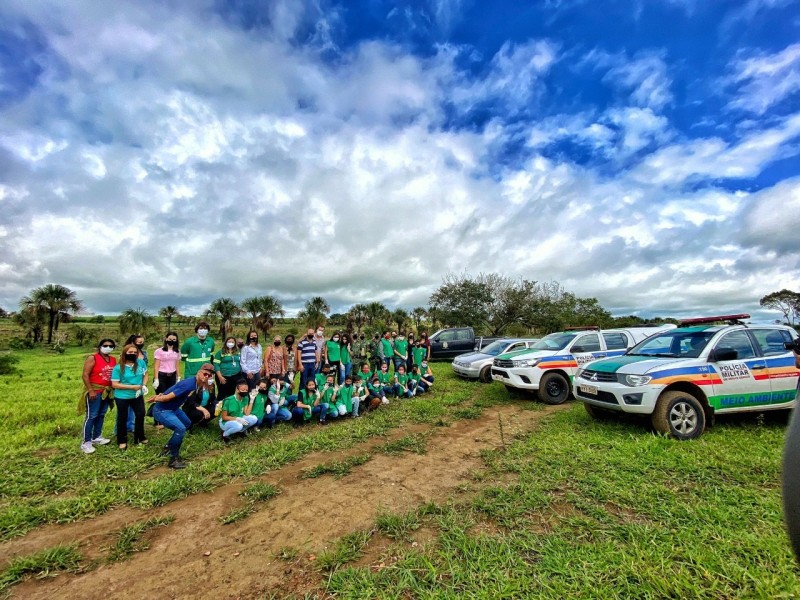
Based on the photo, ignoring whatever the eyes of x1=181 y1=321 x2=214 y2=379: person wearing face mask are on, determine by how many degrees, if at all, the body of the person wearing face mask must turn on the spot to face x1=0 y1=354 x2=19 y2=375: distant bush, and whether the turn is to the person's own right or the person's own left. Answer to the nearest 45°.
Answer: approximately 135° to the person's own right

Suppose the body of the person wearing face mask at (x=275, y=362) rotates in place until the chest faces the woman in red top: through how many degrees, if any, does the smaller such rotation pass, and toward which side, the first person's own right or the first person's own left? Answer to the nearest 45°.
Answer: approximately 45° to the first person's own right

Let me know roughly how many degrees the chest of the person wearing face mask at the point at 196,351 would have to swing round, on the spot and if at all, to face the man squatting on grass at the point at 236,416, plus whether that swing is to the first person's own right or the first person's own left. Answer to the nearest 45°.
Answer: approximately 45° to the first person's own left

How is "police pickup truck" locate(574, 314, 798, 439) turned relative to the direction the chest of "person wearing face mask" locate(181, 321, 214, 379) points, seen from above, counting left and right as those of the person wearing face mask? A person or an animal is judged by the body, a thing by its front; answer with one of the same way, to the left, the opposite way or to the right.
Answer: to the right

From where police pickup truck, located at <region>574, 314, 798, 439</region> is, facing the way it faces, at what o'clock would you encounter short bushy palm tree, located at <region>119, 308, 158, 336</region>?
The short bushy palm tree is roughly at 2 o'clock from the police pickup truck.

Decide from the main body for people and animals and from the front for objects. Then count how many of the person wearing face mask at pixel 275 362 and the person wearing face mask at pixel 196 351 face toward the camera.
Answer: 2

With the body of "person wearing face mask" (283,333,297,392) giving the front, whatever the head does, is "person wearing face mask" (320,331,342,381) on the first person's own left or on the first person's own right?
on the first person's own left

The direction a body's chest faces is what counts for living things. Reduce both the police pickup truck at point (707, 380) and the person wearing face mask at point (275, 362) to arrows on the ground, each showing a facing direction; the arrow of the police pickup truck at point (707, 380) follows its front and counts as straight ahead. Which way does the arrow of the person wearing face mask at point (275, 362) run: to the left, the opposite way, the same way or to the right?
to the left

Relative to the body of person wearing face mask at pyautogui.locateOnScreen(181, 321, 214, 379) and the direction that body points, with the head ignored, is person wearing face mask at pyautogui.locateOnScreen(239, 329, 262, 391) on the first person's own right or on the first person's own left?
on the first person's own left

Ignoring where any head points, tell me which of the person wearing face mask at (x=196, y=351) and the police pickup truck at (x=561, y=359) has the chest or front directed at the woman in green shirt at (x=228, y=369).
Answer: the police pickup truck

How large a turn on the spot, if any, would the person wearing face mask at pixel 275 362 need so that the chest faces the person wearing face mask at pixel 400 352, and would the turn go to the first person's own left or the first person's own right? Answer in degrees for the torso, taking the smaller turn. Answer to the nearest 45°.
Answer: approximately 135° to the first person's own left

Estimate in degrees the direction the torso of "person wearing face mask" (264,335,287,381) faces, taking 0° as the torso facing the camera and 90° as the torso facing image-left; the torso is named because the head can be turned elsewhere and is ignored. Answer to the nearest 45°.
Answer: approximately 0°

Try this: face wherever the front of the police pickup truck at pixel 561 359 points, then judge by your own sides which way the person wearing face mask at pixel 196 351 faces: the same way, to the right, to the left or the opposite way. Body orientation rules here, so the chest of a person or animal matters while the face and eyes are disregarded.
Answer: to the left

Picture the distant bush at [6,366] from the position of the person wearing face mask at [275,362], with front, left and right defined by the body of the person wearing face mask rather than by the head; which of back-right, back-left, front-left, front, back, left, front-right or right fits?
back-right

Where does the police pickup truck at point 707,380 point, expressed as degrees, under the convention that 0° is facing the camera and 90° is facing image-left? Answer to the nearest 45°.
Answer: approximately 45°
